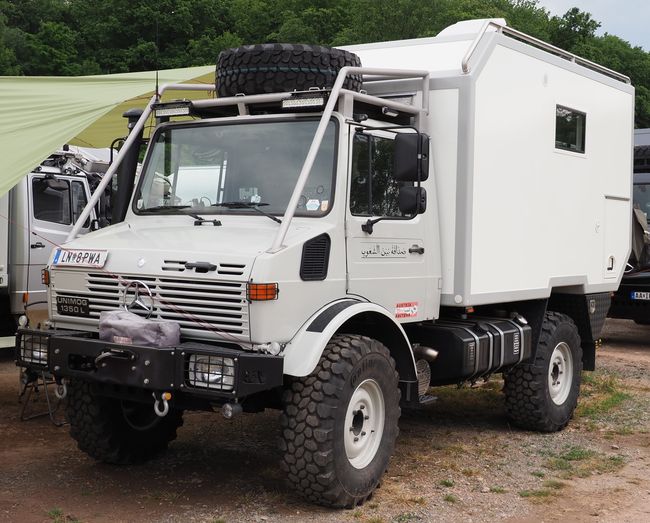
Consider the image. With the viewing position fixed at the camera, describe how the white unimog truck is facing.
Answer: facing the viewer and to the left of the viewer

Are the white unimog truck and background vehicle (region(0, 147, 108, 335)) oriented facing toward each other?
no

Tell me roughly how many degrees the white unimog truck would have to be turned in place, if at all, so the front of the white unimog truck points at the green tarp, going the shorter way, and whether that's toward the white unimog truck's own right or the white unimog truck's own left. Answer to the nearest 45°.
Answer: approximately 90° to the white unimog truck's own right

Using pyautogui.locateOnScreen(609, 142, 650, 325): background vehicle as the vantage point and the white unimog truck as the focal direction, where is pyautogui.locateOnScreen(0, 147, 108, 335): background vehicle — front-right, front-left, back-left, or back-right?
front-right

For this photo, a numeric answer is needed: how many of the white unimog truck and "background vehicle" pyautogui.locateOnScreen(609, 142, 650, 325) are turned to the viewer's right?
0

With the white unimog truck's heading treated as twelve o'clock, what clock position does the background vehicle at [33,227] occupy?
The background vehicle is roughly at 3 o'clock from the white unimog truck.

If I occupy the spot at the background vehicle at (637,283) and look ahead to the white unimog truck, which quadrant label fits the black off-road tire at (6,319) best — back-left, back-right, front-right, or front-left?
front-right

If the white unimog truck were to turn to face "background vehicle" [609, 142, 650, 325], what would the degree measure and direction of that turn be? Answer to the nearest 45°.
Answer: approximately 180°

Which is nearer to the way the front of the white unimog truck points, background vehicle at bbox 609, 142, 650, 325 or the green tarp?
the green tarp
